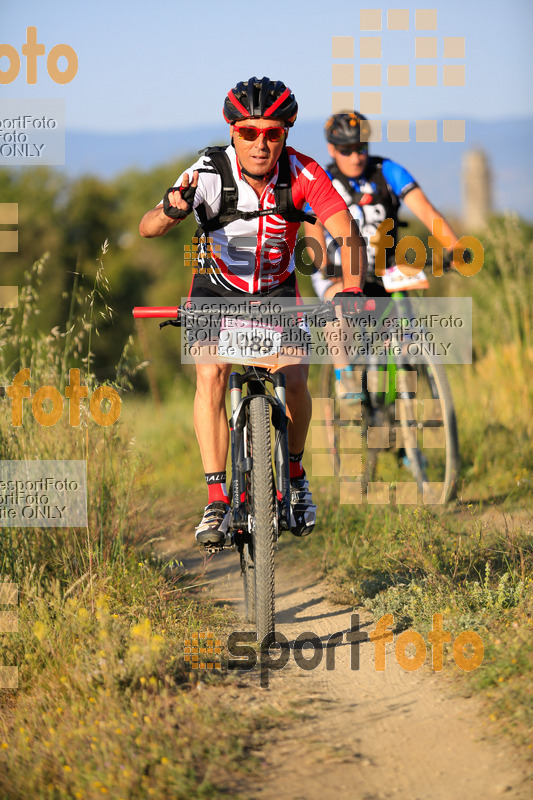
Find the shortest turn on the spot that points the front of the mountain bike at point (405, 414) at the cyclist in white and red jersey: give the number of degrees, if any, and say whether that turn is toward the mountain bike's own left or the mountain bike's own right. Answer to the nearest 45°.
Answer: approximately 45° to the mountain bike's own right

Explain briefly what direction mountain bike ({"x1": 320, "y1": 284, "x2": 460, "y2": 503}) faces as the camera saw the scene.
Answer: facing the viewer and to the right of the viewer

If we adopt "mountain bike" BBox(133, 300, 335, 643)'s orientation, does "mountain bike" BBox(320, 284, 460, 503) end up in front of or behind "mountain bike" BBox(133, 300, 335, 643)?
behind

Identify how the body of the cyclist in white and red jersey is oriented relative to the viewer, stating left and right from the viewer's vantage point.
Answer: facing the viewer

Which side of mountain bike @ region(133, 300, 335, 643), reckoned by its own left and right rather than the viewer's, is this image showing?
front

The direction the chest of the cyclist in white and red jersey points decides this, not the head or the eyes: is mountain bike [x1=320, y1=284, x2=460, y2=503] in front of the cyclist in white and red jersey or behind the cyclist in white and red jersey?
behind

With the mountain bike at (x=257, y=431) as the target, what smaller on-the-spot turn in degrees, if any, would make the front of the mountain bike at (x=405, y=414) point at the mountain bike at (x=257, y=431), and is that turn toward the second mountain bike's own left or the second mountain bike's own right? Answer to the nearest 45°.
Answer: approximately 45° to the second mountain bike's own right

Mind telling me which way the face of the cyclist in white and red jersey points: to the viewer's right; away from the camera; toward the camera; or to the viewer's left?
toward the camera
